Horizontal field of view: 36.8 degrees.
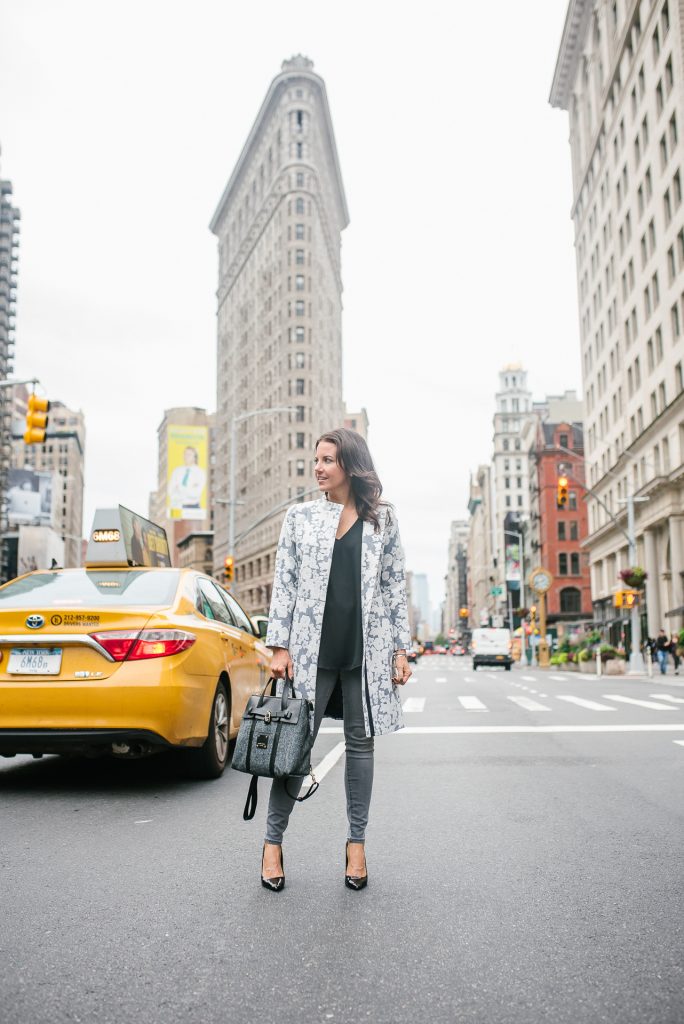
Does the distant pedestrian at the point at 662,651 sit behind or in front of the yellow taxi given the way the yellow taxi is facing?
in front

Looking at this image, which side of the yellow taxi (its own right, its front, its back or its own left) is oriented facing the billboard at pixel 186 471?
front

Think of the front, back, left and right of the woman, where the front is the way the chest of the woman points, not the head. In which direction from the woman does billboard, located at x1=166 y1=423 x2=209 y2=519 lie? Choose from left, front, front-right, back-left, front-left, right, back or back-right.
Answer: back

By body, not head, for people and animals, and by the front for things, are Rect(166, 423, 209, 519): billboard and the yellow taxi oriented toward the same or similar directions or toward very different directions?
very different directions

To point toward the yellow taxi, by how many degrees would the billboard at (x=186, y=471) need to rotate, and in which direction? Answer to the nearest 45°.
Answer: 0° — it already faces it

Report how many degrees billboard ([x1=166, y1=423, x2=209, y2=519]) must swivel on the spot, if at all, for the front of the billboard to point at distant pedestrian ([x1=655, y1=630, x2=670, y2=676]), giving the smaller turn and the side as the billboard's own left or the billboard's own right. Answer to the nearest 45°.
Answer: approximately 45° to the billboard's own left

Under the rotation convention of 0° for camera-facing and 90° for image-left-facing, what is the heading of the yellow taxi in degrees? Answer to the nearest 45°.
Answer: approximately 180°

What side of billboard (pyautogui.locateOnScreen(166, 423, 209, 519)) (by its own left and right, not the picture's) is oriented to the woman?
front

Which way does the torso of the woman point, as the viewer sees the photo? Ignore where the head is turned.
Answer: toward the camera

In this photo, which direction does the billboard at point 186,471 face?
toward the camera
